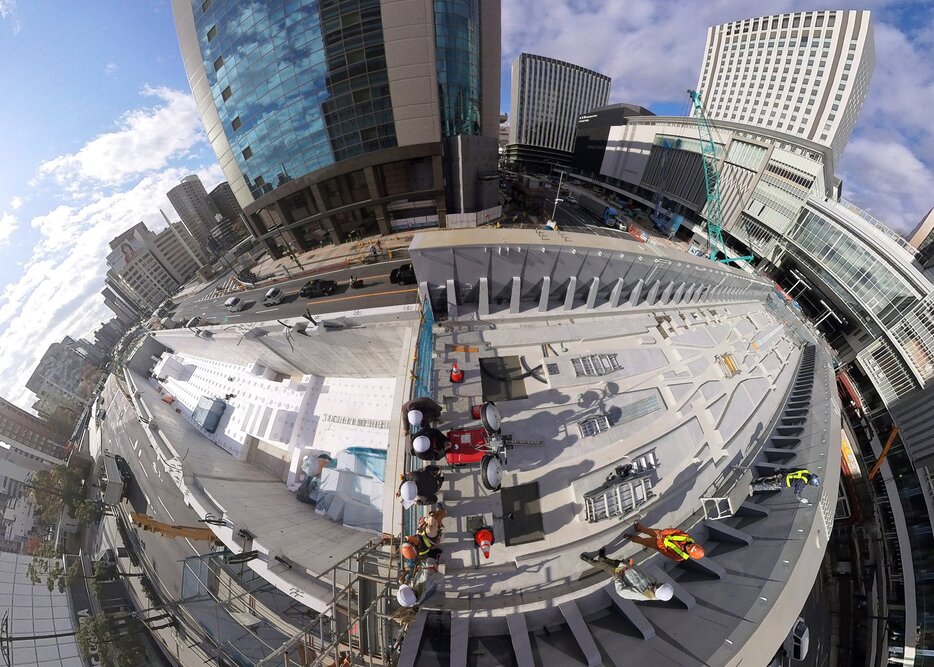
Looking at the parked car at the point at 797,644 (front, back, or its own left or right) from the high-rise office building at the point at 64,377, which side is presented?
left

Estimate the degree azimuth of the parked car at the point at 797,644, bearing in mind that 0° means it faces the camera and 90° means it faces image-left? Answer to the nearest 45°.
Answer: approximately 180°

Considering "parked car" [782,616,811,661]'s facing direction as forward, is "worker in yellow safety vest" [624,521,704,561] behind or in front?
in front
